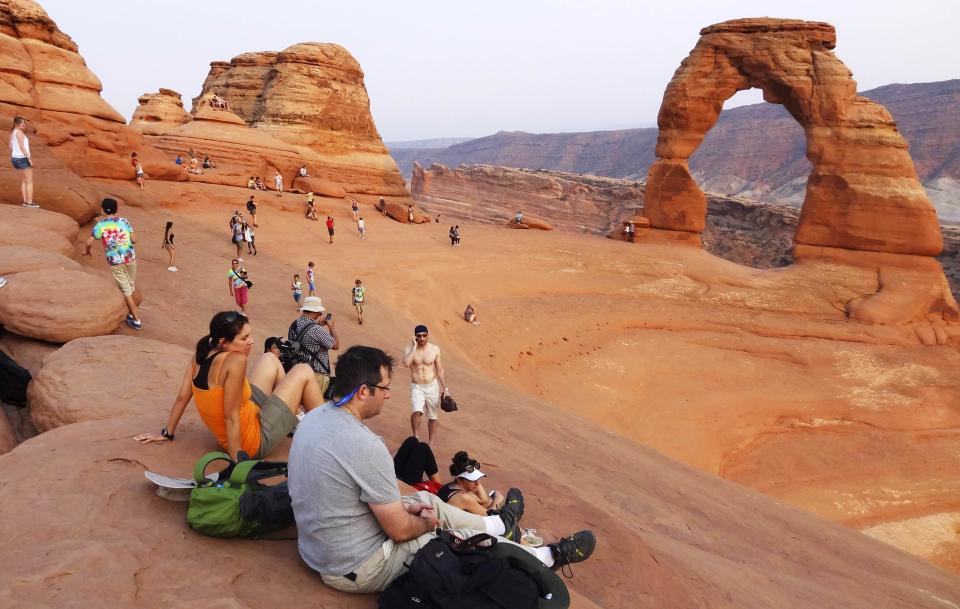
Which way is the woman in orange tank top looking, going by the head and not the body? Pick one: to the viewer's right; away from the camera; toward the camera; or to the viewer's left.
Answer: to the viewer's right

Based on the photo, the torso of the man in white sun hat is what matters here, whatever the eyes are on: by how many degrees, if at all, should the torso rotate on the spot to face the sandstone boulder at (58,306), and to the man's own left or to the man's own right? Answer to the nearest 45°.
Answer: approximately 90° to the man's own left

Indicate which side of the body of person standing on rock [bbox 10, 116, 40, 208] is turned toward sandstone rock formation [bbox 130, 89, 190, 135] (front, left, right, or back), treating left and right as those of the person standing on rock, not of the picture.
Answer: left
